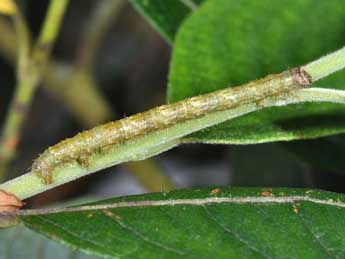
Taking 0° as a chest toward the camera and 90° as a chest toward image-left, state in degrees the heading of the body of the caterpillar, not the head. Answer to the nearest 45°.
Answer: approximately 270°

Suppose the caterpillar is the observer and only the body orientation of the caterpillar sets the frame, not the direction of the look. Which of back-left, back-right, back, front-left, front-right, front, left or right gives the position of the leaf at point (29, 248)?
back-left
